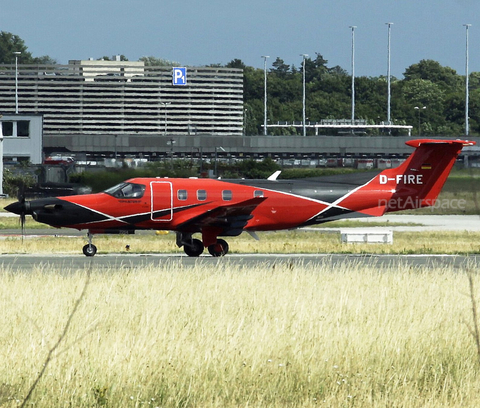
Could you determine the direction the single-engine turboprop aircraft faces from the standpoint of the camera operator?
facing to the left of the viewer
